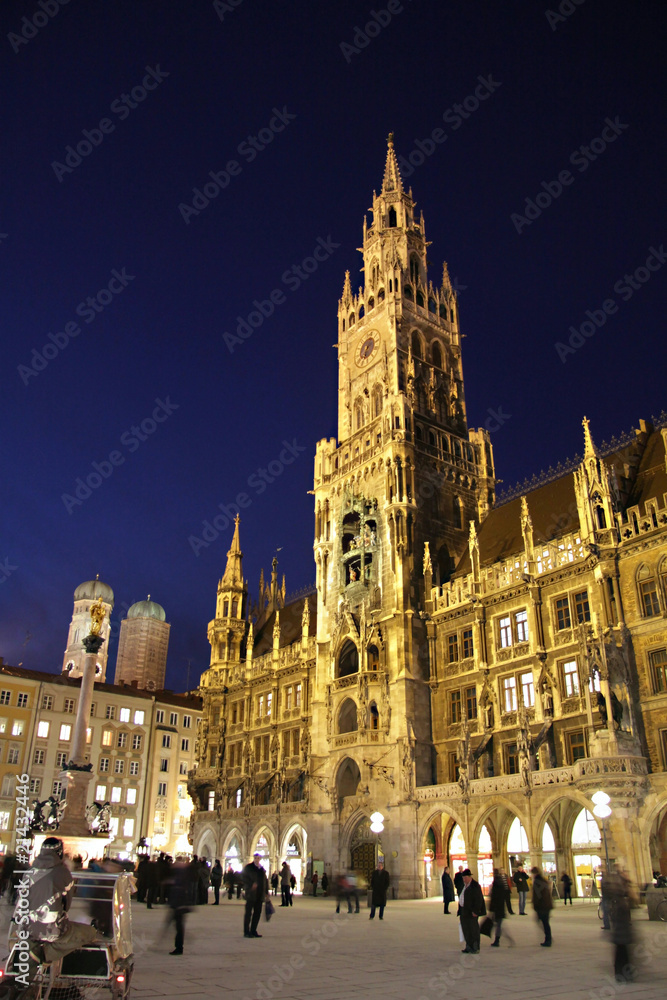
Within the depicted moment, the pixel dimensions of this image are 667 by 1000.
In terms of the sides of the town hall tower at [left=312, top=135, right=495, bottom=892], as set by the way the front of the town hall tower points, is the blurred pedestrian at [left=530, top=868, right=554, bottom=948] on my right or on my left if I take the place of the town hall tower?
on my left

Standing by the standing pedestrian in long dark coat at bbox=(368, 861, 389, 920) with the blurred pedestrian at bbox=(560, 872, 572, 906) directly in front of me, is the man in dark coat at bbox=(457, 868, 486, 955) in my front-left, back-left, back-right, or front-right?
back-right

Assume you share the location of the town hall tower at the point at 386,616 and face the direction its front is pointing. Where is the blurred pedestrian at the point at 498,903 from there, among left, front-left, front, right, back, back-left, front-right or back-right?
front-left

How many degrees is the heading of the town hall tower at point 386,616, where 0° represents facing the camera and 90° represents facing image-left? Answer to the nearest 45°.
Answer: approximately 45°
